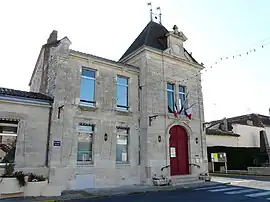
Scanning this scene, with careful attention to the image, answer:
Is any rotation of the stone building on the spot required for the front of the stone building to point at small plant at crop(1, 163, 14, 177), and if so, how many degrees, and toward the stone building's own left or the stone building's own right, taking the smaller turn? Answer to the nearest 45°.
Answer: approximately 90° to the stone building's own right

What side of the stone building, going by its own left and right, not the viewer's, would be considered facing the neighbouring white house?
left

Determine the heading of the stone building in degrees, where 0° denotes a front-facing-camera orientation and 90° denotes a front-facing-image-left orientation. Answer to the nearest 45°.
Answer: approximately 315°

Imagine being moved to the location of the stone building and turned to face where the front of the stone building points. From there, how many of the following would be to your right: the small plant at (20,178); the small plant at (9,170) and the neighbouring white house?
2

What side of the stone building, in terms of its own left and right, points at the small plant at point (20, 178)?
right
